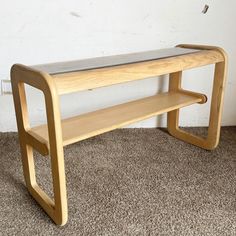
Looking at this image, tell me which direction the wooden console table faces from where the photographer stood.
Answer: facing the viewer and to the right of the viewer
